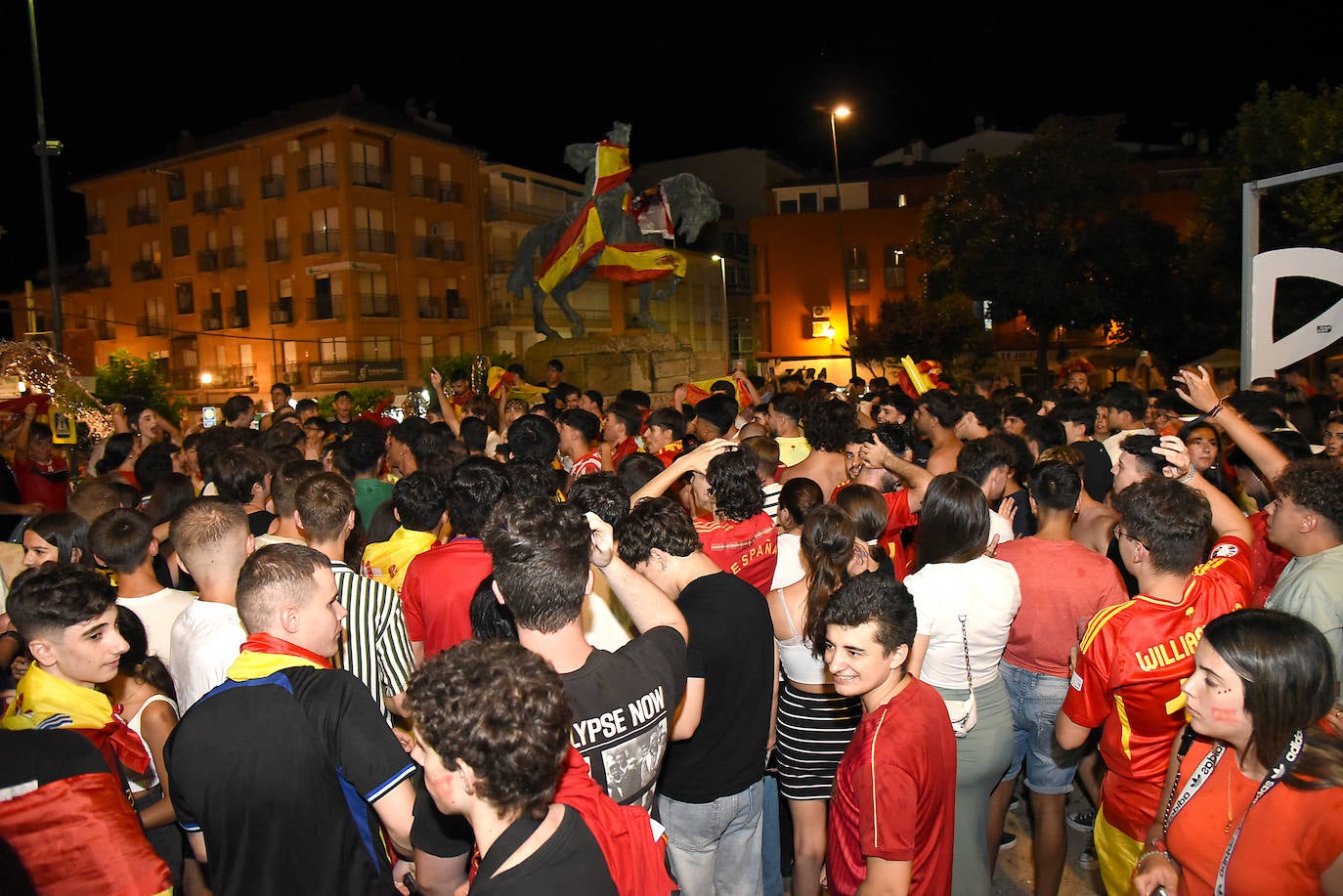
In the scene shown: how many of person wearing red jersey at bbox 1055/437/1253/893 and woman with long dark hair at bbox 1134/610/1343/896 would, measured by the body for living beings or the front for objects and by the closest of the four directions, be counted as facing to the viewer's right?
0

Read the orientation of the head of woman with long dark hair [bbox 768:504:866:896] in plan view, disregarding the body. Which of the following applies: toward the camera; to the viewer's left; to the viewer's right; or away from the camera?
away from the camera

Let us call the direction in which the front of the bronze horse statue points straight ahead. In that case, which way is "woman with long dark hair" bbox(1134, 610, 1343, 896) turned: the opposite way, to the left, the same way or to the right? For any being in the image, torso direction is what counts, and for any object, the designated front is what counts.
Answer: the opposite way

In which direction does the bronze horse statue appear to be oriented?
to the viewer's right

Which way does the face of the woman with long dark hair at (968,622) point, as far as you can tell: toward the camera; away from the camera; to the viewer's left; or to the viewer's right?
away from the camera

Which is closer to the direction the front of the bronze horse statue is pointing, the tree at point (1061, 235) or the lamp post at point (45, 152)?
the tree

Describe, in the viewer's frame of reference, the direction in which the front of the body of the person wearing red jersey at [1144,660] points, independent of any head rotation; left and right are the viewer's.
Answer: facing away from the viewer and to the left of the viewer

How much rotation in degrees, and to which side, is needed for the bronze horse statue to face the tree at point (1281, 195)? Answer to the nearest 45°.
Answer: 0° — it already faces it

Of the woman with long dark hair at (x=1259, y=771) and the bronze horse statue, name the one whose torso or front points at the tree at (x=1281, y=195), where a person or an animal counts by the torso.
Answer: the bronze horse statue

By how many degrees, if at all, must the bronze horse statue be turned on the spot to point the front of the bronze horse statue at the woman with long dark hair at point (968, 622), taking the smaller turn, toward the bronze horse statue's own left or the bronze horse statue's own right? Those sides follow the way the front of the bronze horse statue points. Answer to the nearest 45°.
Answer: approximately 90° to the bronze horse statue's own right

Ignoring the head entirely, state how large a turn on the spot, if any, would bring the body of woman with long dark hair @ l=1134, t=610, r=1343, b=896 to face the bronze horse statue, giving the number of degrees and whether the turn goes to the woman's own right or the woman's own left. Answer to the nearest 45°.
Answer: approximately 90° to the woman's own right

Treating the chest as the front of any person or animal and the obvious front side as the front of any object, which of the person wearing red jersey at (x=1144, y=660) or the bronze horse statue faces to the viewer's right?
the bronze horse statue

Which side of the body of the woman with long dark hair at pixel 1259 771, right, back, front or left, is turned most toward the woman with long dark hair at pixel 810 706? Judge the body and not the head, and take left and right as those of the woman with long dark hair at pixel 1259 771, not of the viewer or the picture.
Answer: right
